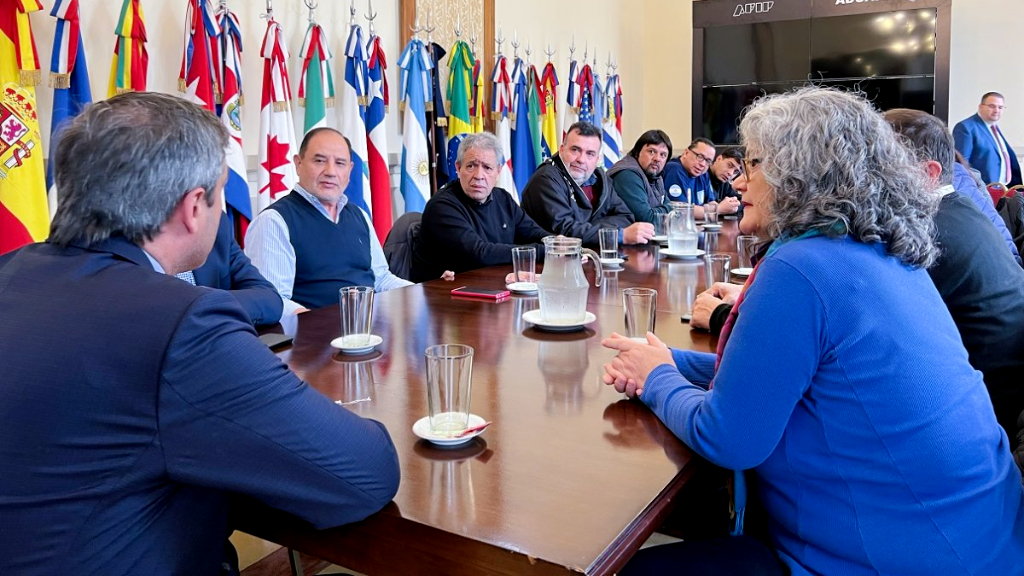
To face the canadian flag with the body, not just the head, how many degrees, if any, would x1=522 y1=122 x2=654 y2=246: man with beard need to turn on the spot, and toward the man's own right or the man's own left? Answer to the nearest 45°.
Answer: approximately 135° to the man's own right

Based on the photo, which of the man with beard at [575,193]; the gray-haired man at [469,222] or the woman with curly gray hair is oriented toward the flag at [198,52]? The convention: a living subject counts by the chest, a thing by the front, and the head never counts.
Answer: the woman with curly gray hair

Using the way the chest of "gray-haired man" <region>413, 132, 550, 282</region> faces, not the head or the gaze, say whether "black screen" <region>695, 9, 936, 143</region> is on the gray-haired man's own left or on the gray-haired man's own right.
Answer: on the gray-haired man's own left

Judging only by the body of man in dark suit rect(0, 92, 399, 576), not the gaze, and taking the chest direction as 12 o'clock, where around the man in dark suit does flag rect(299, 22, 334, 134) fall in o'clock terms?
The flag is roughly at 11 o'clock from the man in dark suit.

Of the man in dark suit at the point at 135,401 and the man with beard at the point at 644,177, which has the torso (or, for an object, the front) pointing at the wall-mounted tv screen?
the man in dark suit

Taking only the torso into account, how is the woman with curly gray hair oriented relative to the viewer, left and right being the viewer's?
facing away from the viewer and to the left of the viewer

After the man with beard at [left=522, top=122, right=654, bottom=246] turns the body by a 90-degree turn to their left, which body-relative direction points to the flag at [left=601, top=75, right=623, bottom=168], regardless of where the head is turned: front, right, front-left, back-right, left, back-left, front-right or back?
front-left

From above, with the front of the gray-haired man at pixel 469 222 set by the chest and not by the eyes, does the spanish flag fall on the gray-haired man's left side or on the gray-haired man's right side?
on the gray-haired man's right side

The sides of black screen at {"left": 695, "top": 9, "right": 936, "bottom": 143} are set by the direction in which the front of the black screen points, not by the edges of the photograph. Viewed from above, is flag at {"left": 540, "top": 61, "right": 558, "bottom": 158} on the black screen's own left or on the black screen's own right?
on the black screen's own right

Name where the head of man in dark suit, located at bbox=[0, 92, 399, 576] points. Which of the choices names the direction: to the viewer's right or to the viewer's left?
to the viewer's right

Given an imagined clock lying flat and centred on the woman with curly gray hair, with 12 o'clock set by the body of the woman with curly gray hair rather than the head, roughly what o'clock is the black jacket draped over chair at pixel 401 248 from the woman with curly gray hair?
The black jacket draped over chair is roughly at 12 o'clock from the woman with curly gray hair.

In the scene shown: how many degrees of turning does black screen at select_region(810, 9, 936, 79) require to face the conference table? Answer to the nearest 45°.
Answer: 0° — it already faces it
